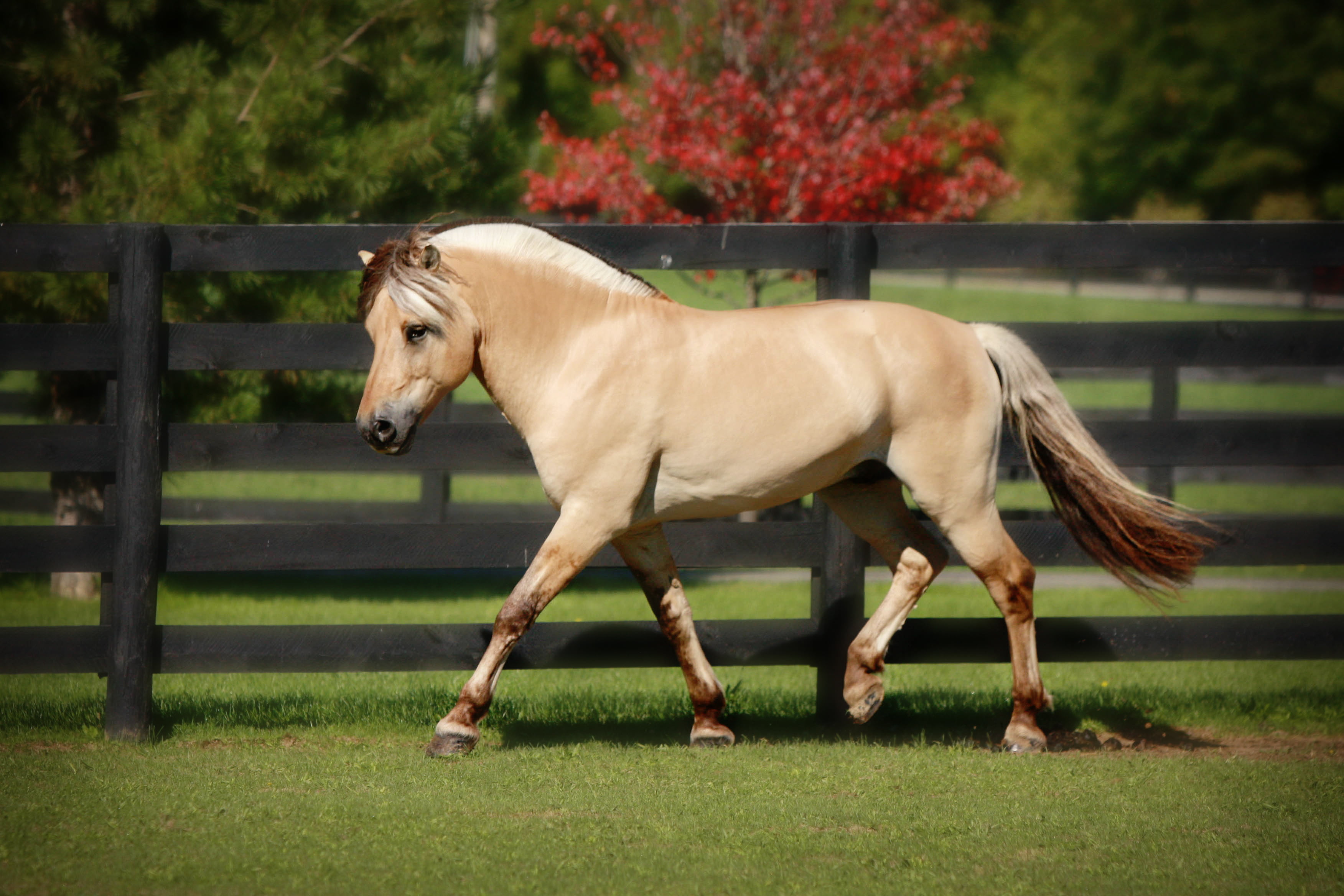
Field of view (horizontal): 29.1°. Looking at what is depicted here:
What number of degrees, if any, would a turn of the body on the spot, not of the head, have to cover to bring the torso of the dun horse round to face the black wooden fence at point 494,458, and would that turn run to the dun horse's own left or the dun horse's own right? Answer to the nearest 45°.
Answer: approximately 45° to the dun horse's own right

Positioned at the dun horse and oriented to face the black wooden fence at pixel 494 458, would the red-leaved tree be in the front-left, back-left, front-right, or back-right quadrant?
front-right

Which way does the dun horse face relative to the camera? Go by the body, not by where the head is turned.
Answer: to the viewer's left

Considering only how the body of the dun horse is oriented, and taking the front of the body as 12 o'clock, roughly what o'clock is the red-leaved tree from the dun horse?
The red-leaved tree is roughly at 3 o'clock from the dun horse.
